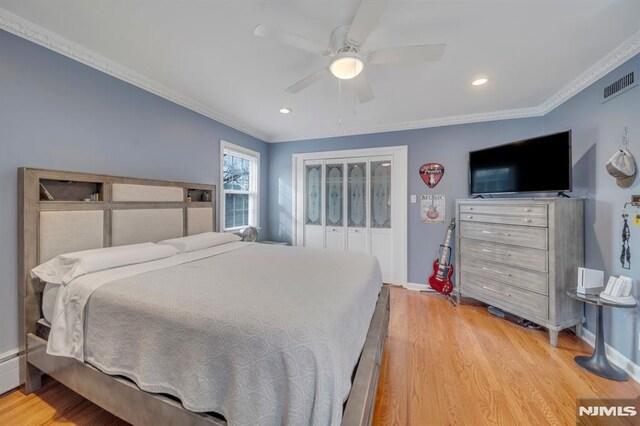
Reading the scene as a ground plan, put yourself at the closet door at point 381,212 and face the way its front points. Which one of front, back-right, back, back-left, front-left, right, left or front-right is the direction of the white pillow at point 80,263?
front-right

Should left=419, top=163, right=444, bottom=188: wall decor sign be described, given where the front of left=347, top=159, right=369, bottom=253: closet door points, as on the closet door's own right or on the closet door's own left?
on the closet door's own left

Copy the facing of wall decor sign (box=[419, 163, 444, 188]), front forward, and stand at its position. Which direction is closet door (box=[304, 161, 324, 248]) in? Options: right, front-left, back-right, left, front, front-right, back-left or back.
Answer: right

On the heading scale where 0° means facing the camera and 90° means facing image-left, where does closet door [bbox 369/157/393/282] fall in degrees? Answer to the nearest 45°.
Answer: approximately 0°

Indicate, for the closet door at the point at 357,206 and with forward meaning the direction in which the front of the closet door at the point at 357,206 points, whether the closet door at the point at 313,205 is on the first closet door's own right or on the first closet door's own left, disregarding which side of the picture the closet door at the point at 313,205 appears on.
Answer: on the first closet door's own right

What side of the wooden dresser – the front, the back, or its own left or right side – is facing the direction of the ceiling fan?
front

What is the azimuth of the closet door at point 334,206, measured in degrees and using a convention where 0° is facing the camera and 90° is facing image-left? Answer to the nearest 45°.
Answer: approximately 0°

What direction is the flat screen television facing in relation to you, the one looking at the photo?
facing the viewer and to the left of the viewer

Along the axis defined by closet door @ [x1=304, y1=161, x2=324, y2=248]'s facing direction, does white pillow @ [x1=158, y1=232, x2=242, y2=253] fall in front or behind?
in front
